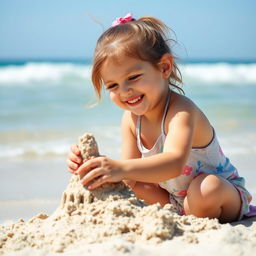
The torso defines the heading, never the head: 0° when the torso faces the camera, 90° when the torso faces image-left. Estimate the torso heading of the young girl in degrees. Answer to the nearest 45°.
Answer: approximately 45°
